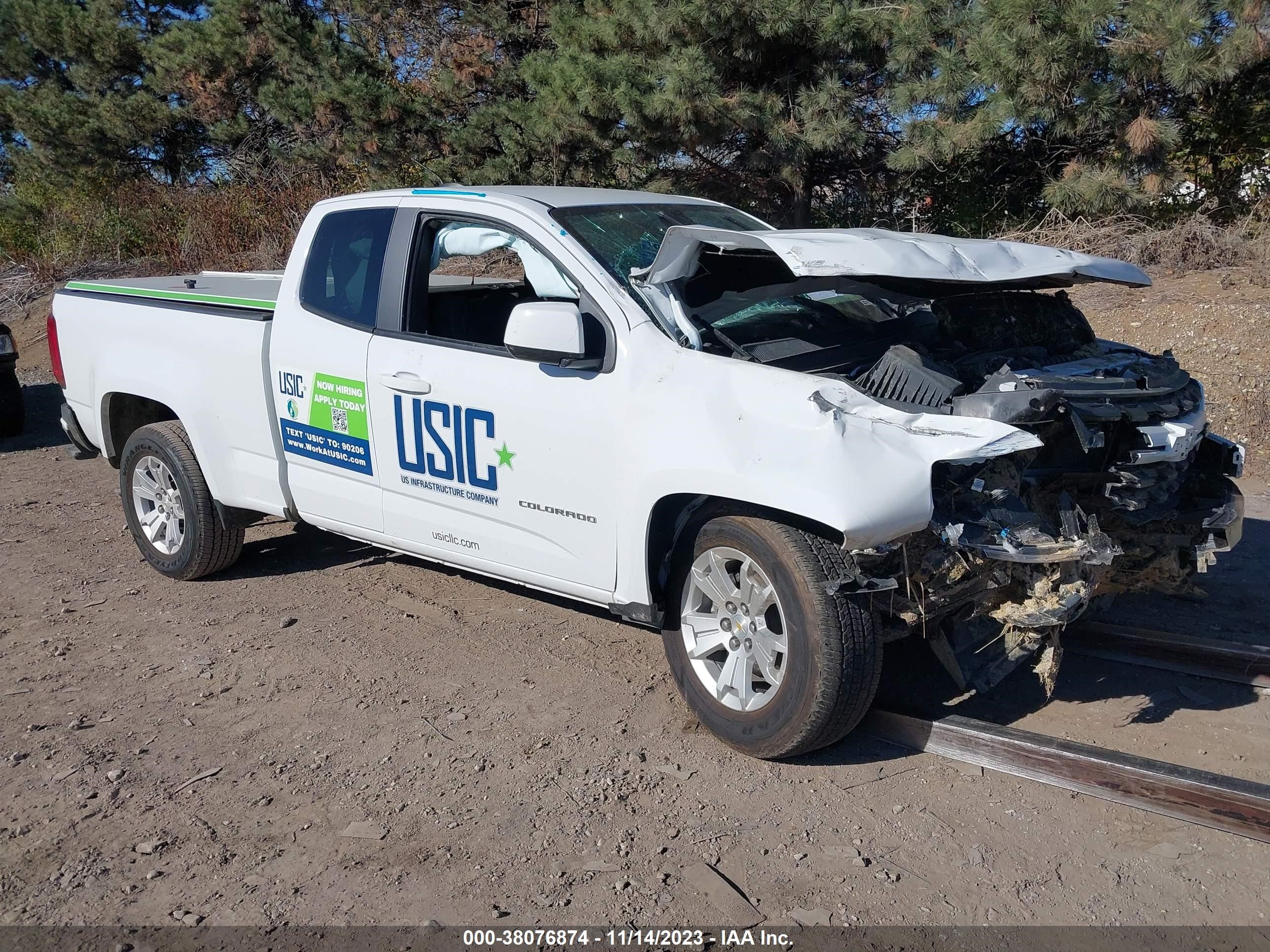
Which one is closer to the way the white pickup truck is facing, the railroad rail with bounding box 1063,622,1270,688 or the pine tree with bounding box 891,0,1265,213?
the railroad rail

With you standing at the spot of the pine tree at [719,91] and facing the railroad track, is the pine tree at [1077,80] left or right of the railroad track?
left

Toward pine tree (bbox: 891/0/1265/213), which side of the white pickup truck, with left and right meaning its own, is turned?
left

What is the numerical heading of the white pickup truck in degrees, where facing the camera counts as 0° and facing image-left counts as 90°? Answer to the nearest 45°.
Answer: approximately 315°

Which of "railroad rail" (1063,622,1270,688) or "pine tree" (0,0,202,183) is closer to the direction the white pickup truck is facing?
the railroad rail

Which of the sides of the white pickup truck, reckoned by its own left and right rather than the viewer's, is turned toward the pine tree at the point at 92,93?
back

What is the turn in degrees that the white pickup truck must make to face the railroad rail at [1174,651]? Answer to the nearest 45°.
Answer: approximately 45° to its left

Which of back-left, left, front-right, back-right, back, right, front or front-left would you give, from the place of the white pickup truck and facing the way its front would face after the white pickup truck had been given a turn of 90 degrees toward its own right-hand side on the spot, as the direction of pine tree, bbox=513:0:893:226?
back-right
